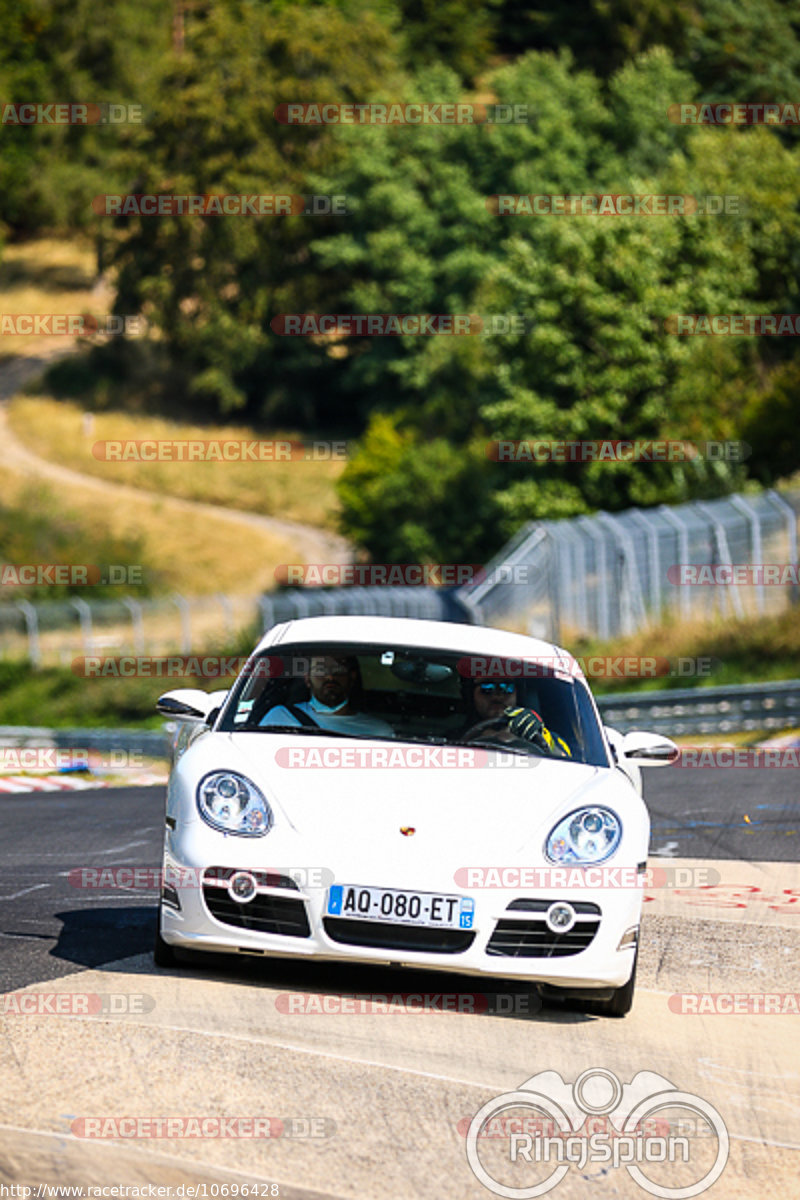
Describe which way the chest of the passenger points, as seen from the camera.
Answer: toward the camera

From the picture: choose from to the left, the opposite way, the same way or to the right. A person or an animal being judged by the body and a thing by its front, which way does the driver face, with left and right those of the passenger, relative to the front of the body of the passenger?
the same way

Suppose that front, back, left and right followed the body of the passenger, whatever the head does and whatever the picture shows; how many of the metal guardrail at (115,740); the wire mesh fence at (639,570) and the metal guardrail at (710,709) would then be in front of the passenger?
0

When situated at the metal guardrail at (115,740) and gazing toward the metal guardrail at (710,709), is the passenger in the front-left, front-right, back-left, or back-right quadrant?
front-right

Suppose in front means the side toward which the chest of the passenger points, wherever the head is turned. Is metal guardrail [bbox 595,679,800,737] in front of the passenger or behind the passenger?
behind

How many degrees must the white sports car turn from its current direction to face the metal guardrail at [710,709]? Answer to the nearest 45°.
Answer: approximately 180°

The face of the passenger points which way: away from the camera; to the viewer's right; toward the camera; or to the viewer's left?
toward the camera

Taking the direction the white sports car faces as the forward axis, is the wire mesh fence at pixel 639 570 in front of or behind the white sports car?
behind

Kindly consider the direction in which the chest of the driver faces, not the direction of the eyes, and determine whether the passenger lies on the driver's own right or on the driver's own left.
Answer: on the driver's own right

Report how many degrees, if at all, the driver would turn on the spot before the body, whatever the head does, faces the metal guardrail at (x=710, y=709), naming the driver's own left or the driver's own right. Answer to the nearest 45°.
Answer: approximately 180°

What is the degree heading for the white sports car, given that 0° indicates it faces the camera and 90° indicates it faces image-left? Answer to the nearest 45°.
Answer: approximately 0°

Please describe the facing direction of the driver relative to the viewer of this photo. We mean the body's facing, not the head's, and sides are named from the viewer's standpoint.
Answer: facing the viewer

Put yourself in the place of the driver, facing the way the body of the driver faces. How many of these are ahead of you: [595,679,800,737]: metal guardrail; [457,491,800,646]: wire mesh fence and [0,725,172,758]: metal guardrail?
0

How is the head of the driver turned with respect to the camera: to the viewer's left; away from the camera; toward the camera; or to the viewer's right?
toward the camera
